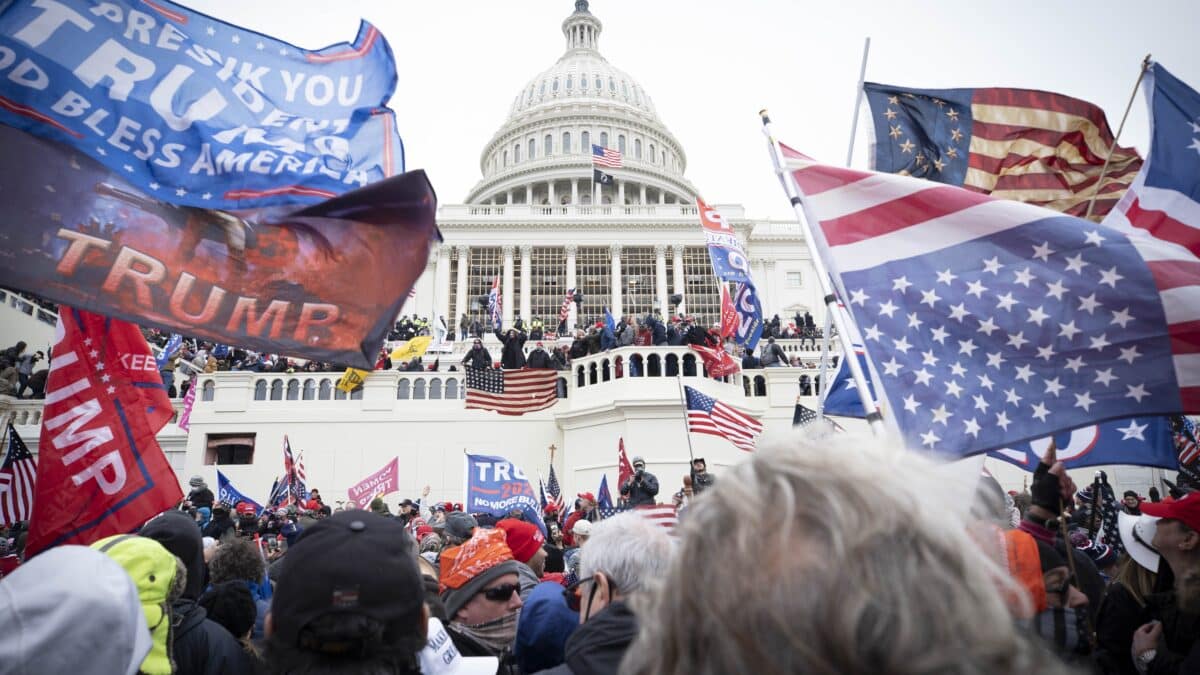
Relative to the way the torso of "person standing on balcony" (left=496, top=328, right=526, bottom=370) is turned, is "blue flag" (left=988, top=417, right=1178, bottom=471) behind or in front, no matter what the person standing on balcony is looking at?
in front

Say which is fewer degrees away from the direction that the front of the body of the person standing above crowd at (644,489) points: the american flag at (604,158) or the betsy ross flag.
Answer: the betsy ross flag

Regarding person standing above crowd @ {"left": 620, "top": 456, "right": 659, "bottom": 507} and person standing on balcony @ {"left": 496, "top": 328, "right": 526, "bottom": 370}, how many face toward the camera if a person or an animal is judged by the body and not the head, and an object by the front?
2

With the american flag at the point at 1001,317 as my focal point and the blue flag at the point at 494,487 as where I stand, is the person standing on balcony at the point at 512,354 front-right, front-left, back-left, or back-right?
back-left

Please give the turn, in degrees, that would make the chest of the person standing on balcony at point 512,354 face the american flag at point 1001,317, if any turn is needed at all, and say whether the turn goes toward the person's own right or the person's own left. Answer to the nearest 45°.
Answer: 0° — they already face it

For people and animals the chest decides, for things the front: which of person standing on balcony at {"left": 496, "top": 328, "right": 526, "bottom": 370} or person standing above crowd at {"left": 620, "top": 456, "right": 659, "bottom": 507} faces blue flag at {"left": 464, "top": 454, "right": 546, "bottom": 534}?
person standing on balcony at {"left": 496, "top": 328, "right": 526, "bottom": 370}

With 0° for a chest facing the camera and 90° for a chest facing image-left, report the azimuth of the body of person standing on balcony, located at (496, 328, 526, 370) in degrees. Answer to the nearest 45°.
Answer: approximately 0°
